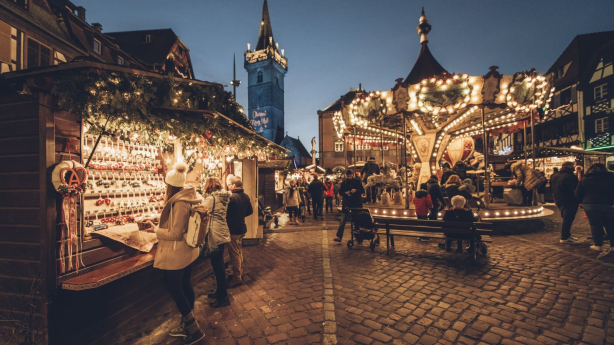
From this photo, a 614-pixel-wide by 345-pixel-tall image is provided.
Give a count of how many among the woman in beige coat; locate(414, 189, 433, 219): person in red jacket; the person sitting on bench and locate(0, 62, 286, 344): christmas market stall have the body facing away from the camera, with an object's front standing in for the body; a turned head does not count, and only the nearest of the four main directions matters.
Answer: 2

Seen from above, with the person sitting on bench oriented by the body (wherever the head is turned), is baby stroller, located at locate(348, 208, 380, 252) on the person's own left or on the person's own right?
on the person's own left

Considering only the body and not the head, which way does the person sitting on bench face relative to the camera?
away from the camera

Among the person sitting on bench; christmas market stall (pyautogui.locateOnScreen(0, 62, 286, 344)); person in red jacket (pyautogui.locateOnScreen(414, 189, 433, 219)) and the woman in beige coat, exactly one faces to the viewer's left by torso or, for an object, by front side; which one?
the woman in beige coat

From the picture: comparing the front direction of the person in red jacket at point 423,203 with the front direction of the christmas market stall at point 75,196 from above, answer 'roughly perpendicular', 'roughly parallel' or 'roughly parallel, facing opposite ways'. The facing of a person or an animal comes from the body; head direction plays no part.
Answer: roughly perpendicular

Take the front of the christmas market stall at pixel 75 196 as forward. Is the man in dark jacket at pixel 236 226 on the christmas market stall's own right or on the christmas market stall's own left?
on the christmas market stall's own left

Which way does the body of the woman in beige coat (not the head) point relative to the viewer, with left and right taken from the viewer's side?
facing to the left of the viewer

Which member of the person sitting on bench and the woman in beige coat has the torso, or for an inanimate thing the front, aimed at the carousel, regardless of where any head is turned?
the person sitting on bench

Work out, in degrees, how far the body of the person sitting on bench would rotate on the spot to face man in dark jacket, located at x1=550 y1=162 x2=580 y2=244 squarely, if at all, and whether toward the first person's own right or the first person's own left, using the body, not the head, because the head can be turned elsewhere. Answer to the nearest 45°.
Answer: approximately 45° to the first person's own right

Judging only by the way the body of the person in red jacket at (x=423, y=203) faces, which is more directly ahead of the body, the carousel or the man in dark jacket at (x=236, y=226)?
the carousel

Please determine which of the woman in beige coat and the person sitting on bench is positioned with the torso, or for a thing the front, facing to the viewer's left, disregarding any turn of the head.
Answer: the woman in beige coat

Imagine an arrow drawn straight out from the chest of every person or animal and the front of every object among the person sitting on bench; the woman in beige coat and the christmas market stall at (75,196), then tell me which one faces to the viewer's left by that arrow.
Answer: the woman in beige coat

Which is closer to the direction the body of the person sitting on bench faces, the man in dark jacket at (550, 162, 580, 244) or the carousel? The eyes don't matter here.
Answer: the carousel

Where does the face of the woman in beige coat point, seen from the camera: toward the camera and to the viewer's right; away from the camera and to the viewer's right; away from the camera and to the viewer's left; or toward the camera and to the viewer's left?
away from the camera and to the viewer's left

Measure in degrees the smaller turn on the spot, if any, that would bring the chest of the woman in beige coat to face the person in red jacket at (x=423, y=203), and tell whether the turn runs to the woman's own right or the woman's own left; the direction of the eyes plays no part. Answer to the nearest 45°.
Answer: approximately 90° to the woman's own right
